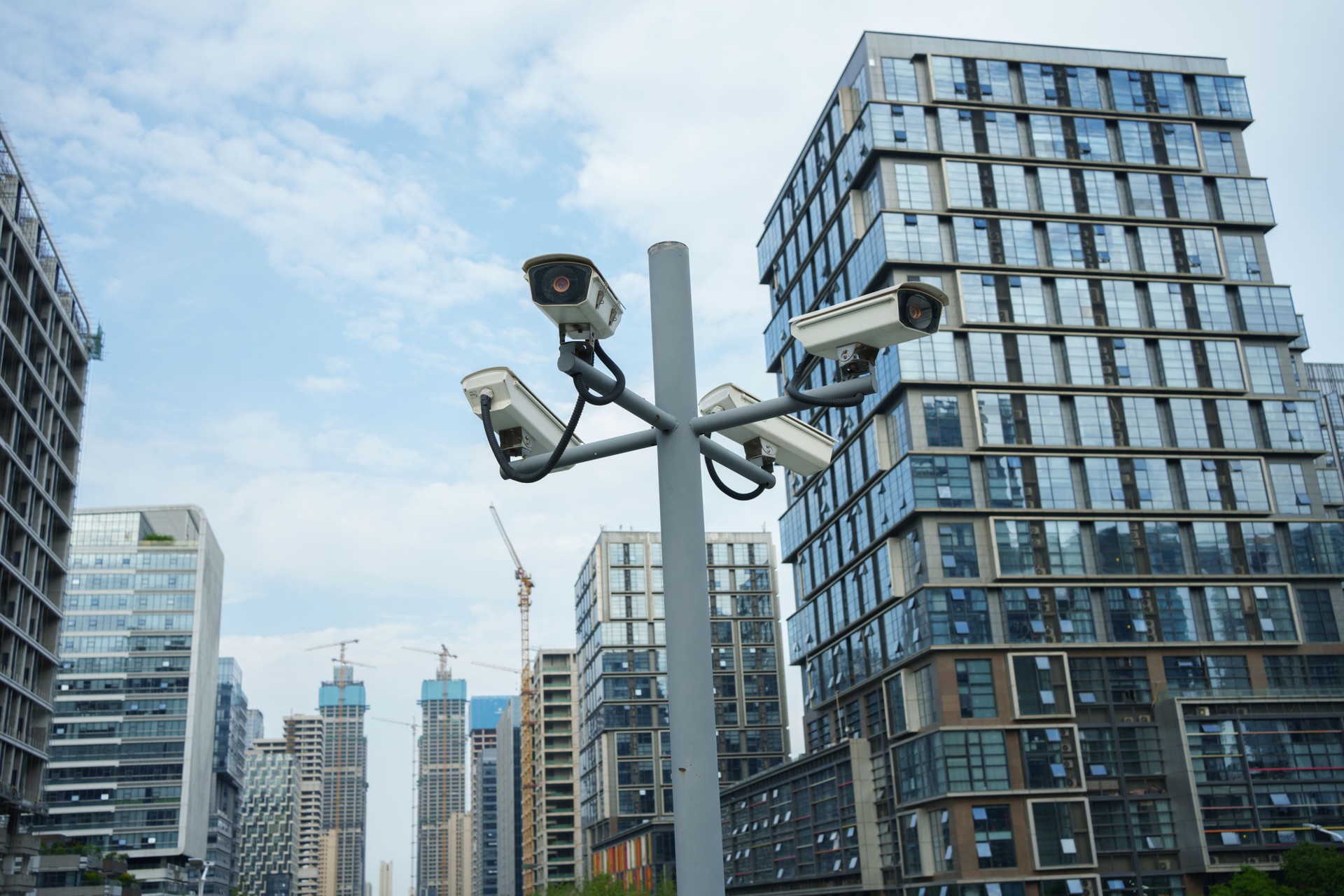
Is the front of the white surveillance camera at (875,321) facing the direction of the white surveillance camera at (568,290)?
no

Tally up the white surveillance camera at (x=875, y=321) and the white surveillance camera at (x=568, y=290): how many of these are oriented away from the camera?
0

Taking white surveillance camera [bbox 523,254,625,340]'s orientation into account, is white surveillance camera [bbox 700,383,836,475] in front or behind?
behind

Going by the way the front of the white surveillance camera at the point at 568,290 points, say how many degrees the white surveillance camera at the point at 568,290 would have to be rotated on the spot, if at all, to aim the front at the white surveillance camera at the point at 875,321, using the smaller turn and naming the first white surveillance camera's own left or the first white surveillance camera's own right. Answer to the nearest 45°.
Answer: approximately 135° to the first white surveillance camera's own left

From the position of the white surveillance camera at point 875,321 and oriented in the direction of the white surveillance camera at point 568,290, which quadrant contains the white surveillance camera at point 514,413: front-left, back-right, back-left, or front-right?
front-right

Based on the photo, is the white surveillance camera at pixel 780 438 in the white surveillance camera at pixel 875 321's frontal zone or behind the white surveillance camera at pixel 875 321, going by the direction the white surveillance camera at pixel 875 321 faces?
behind

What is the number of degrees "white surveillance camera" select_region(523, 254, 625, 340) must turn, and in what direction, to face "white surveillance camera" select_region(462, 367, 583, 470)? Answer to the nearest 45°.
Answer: approximately 135° to its right

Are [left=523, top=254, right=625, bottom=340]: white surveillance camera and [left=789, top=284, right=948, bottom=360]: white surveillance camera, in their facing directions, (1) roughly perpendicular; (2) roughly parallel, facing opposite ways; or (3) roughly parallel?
roughly perpendicular

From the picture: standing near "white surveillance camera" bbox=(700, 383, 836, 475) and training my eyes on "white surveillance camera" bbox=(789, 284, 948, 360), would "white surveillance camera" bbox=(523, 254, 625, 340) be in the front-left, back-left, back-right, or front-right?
front-right
